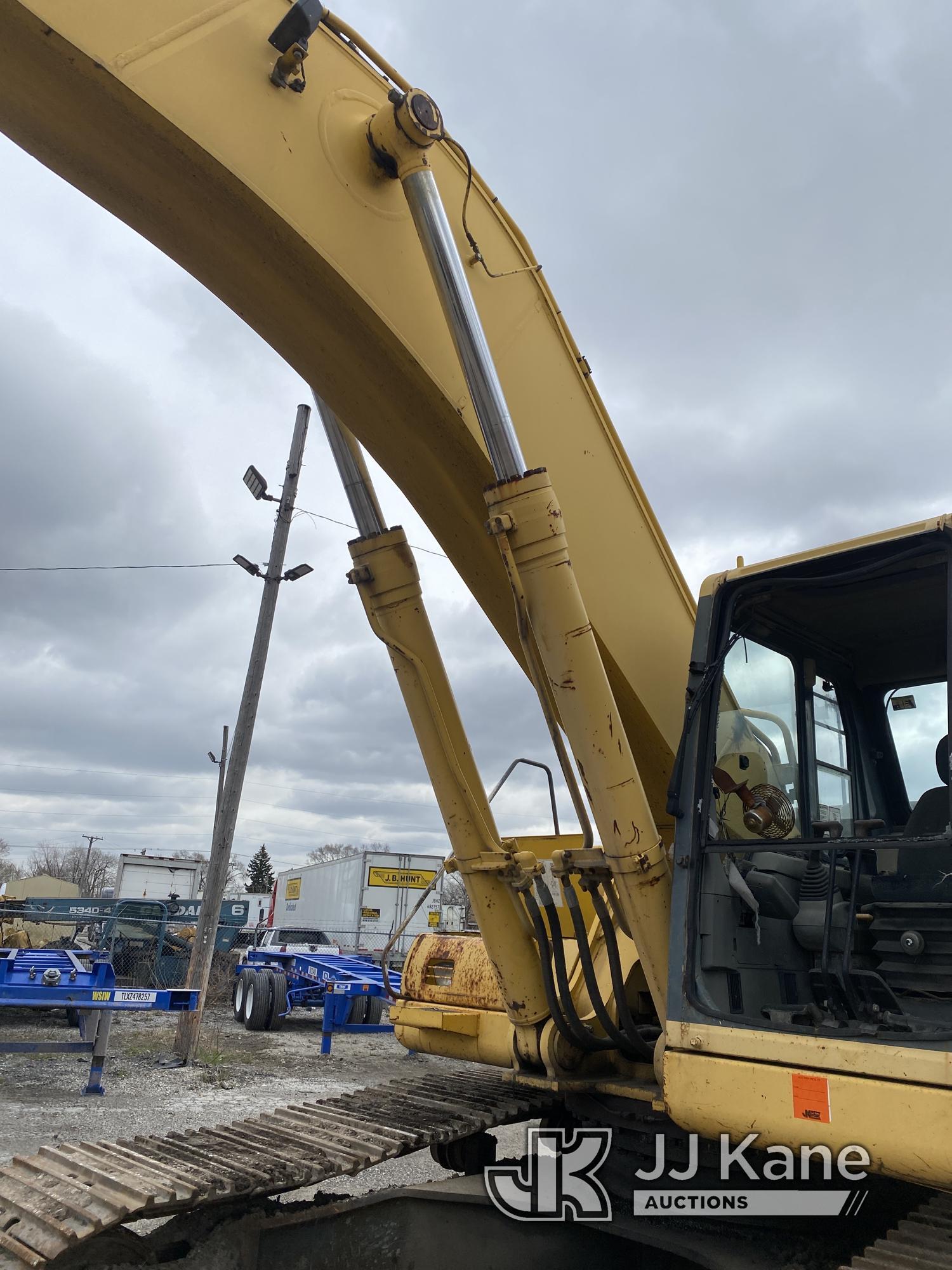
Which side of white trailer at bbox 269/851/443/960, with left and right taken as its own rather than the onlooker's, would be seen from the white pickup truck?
left

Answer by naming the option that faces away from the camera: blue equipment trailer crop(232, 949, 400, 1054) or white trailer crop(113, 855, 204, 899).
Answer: the white trailer

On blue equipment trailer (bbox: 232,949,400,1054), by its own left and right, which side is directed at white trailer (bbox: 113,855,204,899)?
back

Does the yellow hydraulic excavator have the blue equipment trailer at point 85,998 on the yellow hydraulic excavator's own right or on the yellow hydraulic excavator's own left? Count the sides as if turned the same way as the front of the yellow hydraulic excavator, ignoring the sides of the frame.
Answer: on the yellow hydraulic excavator's own right

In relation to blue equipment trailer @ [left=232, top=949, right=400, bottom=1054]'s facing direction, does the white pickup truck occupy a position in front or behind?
behind

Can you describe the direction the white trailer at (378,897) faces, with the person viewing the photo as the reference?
facing away from the viewer and to the left of the viewer

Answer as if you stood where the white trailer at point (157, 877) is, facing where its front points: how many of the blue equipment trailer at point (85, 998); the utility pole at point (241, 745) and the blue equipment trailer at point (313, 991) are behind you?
3

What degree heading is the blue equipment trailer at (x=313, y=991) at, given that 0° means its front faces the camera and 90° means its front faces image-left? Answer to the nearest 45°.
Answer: approximately 315°

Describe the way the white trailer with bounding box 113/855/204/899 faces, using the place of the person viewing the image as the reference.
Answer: facing away from the viewer

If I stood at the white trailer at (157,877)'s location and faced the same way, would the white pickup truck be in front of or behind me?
behind

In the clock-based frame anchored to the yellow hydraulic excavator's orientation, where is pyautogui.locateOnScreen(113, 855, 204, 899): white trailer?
The white trailer is roughly at 4 o'clock from the yellow hydraulic excavator.

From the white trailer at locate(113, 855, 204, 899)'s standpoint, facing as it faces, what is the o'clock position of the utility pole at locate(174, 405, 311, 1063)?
The utility pole is roughly at 6 o'clock from the white trailer.
